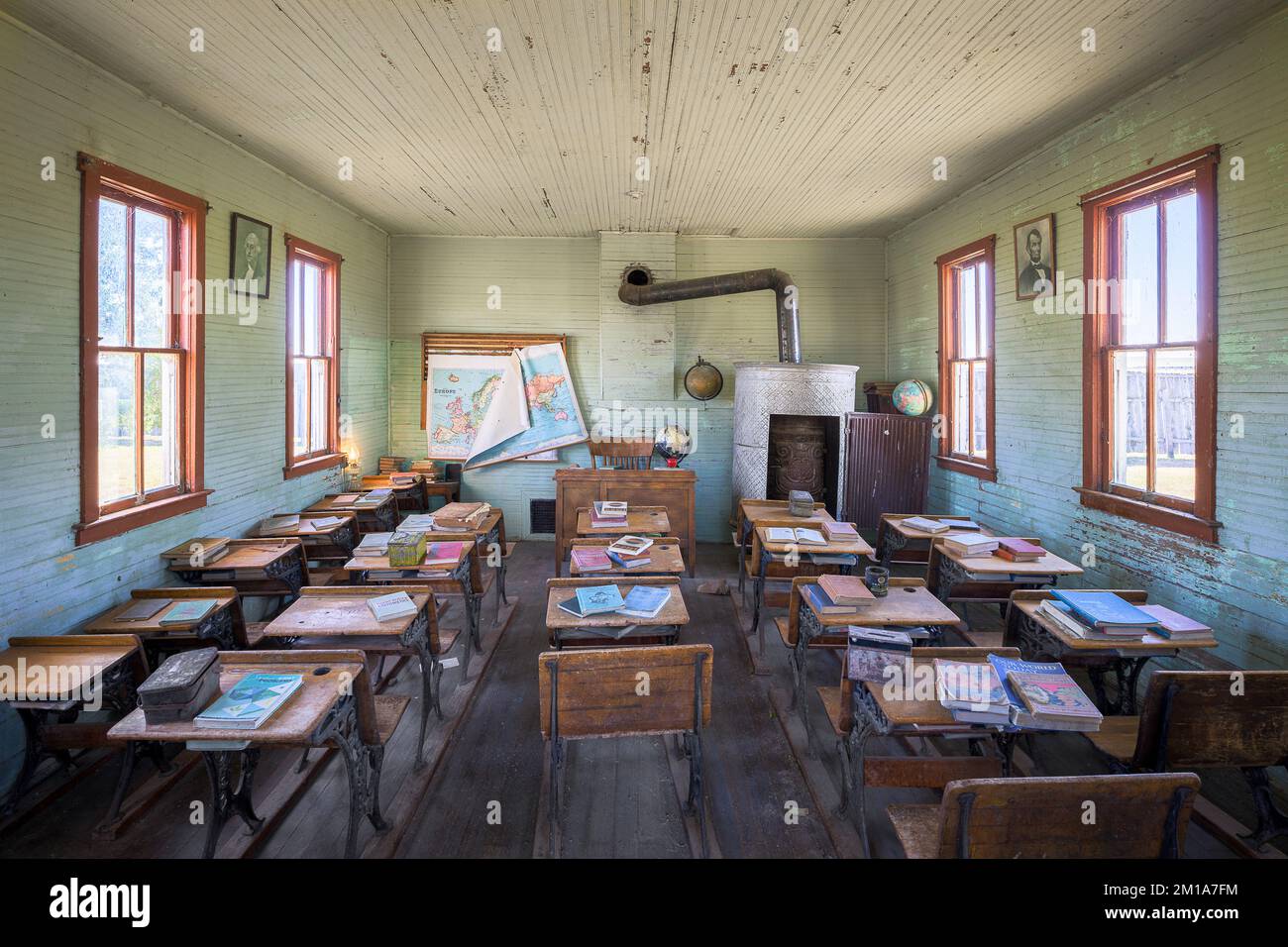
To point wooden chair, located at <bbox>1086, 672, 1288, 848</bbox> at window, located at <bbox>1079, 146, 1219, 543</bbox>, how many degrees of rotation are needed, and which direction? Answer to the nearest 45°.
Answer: approximately 45° to its right
